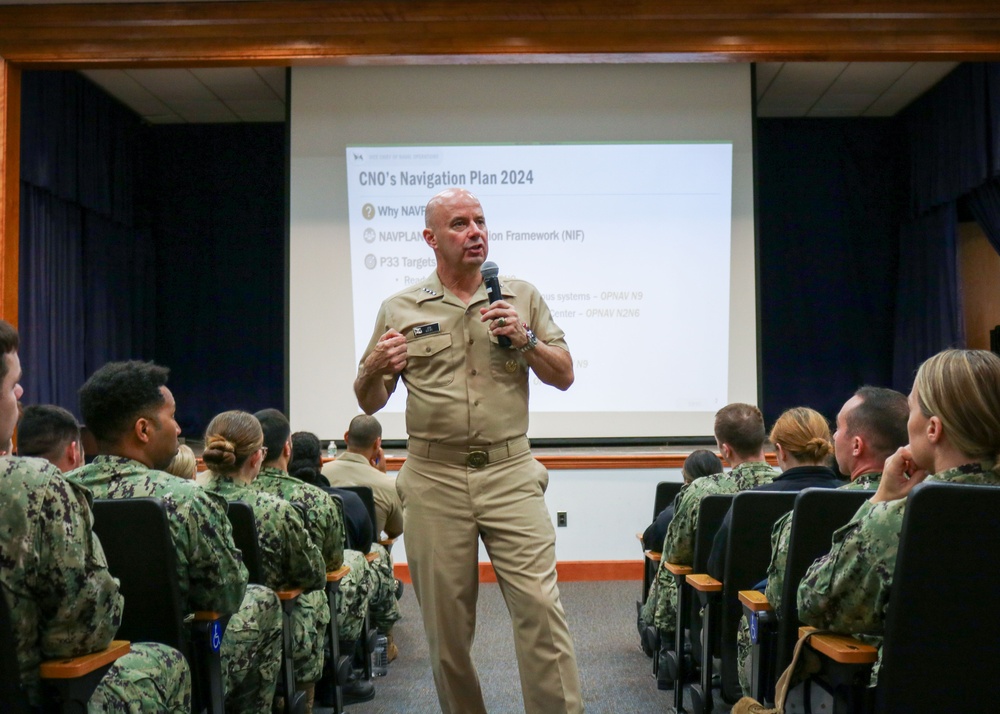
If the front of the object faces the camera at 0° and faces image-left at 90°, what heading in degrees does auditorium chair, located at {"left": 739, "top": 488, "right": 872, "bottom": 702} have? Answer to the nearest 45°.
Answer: approximately 135°

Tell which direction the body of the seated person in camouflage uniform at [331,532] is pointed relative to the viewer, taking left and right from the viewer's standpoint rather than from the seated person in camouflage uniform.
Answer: facing away from the viewer and to the right of the viewer

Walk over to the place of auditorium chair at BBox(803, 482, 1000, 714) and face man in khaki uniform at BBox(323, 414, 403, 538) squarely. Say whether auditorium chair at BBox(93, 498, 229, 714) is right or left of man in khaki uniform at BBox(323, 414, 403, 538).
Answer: left

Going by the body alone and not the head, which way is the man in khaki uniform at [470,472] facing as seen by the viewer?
toward the camera

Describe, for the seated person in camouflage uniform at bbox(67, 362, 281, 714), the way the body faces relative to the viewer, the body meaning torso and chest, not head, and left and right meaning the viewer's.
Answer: facing away from the viewer and to the right of the viewer

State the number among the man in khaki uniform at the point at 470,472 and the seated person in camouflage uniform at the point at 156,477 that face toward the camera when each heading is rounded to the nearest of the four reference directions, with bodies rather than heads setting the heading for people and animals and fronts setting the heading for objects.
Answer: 1

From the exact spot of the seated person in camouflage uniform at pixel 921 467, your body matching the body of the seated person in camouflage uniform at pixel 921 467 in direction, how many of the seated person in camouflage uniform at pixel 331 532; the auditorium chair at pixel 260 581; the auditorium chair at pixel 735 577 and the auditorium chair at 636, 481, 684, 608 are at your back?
0

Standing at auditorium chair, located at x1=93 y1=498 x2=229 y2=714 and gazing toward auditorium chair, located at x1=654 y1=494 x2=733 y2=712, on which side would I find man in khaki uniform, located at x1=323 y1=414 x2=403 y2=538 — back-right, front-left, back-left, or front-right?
front-left

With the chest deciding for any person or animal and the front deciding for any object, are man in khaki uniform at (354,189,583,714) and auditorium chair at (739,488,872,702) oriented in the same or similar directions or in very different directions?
very different directions

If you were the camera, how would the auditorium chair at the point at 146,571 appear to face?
facing away from the viewer and to the right of the viewer

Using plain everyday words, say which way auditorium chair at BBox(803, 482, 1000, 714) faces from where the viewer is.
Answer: facing away from the viewer and to the left of the viewer

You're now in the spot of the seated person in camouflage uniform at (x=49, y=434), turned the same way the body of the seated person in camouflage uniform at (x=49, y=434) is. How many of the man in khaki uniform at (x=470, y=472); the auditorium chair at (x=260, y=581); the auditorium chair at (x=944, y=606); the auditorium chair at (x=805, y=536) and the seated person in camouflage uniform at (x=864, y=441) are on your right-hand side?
5

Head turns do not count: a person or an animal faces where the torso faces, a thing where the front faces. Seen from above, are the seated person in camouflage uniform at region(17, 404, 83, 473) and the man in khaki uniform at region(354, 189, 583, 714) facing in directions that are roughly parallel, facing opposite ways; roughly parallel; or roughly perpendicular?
roughly parallel, facing opposite ways

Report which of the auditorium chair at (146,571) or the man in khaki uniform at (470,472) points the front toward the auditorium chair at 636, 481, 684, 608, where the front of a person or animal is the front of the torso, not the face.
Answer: the auditorium chair at (146,571)

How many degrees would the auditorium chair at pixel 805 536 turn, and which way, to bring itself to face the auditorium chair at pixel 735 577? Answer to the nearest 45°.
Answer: approximately 45° to its right

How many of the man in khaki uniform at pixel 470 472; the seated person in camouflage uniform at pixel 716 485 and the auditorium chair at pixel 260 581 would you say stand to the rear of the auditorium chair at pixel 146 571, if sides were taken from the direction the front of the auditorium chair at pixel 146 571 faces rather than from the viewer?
0

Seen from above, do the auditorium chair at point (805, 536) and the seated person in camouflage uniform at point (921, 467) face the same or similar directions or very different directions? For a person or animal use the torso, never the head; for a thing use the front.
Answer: same or similar directions

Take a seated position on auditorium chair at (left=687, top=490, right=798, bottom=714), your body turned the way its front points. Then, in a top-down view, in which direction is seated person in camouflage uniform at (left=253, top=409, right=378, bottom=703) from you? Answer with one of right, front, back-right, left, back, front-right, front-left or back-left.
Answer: front-left
